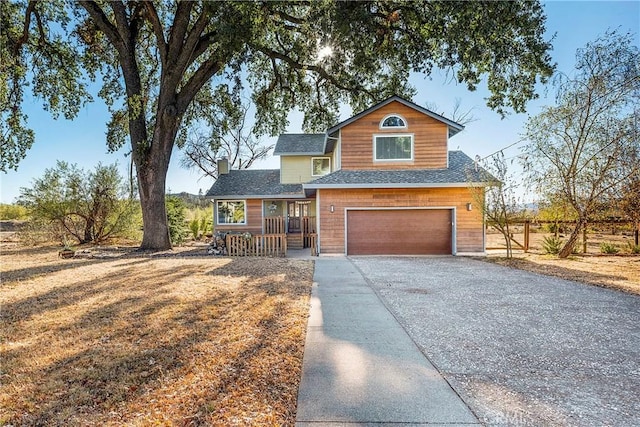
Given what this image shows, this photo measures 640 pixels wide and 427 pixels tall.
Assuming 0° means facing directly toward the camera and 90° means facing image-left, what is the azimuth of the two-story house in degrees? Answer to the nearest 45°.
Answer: approximately 0°

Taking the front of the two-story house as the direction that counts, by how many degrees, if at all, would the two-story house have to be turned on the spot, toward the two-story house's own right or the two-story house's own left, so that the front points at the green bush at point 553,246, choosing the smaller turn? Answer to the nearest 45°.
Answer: approximately 90° to the two-story house's own left

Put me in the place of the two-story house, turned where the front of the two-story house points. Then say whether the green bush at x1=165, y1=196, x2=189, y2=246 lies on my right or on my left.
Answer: on my right

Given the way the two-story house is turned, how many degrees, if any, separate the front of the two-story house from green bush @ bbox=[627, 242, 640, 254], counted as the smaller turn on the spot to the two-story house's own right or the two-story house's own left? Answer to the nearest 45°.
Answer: approximately 90° to the two-story house's own left

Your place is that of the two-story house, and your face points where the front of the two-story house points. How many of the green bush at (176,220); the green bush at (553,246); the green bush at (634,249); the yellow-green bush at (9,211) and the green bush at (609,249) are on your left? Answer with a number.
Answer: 3

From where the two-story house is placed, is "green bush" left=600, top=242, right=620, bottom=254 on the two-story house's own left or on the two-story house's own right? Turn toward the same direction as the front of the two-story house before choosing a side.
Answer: on the two-story house's own left

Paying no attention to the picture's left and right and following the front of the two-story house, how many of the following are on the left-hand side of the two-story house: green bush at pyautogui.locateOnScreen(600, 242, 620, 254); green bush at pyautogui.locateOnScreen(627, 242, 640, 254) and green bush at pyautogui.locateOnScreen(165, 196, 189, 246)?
2
